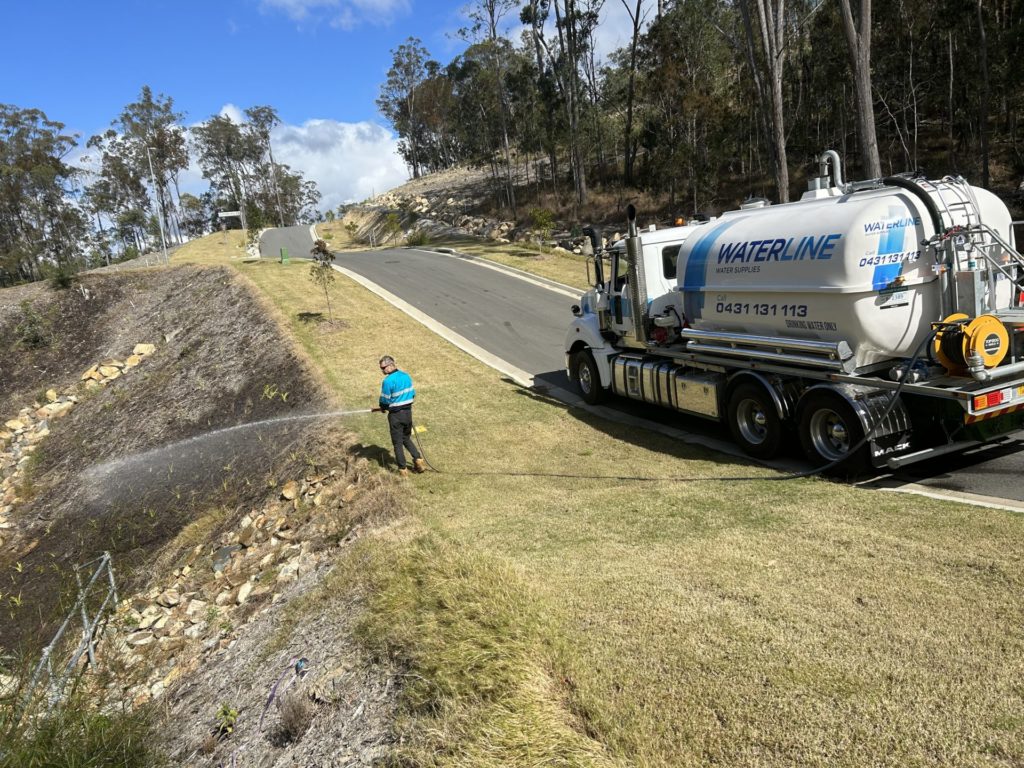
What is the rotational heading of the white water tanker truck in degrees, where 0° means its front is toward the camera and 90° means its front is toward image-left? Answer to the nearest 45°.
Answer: approximately 135°

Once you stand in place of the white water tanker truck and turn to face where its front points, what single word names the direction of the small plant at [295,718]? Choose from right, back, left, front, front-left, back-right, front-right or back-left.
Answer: left

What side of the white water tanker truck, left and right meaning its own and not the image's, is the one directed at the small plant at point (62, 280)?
front

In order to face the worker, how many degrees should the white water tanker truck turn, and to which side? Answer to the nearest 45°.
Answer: approximately 45° to its left

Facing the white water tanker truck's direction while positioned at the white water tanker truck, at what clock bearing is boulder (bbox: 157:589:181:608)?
The boulder is roughly at 10 o'clock from the white water tanker truck.

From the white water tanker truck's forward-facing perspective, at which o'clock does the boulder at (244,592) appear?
The boulder is roughly at 10 o'clock from the white water tanker truck.

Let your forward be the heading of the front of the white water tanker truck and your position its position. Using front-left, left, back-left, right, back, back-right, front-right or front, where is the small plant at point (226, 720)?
left

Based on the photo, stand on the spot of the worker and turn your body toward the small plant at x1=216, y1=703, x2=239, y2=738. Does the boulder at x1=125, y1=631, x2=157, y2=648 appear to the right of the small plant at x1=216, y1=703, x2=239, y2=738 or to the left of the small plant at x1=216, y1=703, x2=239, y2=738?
right

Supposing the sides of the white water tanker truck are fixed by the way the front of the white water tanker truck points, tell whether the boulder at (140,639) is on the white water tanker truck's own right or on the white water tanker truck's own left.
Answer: on the white water tanker truck's own left
